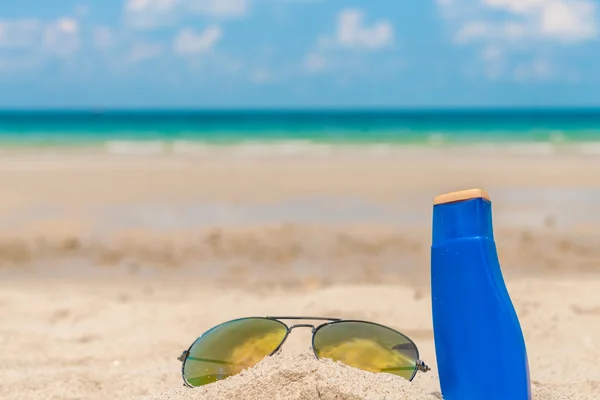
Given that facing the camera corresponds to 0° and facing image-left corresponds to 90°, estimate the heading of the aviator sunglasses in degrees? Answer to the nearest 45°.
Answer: approximately 0°

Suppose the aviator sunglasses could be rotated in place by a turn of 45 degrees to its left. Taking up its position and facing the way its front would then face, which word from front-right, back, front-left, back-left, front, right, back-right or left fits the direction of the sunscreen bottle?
front
